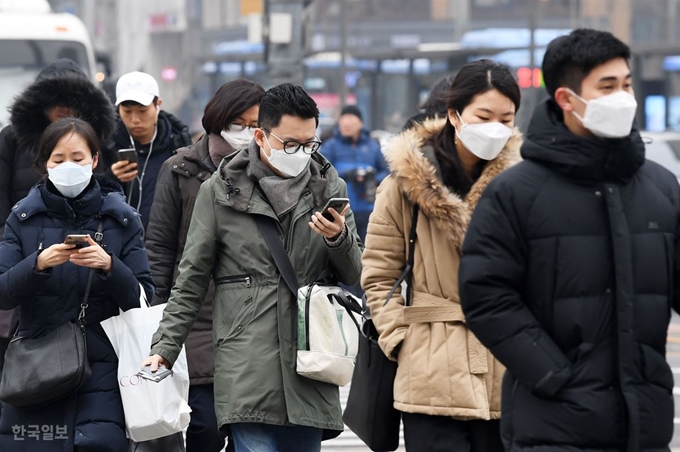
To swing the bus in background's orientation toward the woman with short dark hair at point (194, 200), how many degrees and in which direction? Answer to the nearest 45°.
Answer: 0° — it already faces them

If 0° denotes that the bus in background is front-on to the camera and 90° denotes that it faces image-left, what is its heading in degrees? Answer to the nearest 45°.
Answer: approximately 0°

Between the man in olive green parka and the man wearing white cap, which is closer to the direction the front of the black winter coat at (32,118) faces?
the man in olive green parka

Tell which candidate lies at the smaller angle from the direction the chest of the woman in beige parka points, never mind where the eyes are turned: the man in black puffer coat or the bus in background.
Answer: the man in black puffer coat

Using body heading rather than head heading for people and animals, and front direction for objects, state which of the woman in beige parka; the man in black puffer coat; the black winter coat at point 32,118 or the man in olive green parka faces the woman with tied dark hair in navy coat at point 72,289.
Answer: the black winter coat

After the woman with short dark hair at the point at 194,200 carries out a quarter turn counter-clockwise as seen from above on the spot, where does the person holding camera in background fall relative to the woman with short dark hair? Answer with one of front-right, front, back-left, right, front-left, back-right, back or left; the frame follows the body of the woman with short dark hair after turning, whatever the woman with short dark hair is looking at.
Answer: front-left

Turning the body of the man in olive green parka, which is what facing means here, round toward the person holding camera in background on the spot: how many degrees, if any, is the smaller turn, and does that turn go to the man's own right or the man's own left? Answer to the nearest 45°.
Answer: approximately 135° to the man's own left

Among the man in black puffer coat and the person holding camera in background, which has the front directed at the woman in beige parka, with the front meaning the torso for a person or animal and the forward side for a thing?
the person holding camera in background

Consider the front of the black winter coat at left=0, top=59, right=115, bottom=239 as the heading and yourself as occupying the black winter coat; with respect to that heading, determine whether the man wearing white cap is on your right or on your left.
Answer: on your left

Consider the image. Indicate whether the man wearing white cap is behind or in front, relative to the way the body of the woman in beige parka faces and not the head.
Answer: behind

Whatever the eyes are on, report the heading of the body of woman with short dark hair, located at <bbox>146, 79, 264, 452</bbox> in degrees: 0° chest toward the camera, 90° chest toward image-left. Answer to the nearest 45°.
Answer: approximately 315°

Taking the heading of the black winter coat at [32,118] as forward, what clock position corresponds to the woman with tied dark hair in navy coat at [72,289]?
The woman with tied dark hair in navy coat is roughly at 12 o'clock from the black winter coat.

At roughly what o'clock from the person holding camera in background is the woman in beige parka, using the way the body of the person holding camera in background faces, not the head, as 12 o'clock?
The woman in beige parka is roughly at 12 o'clock from the person holding camera in background.
